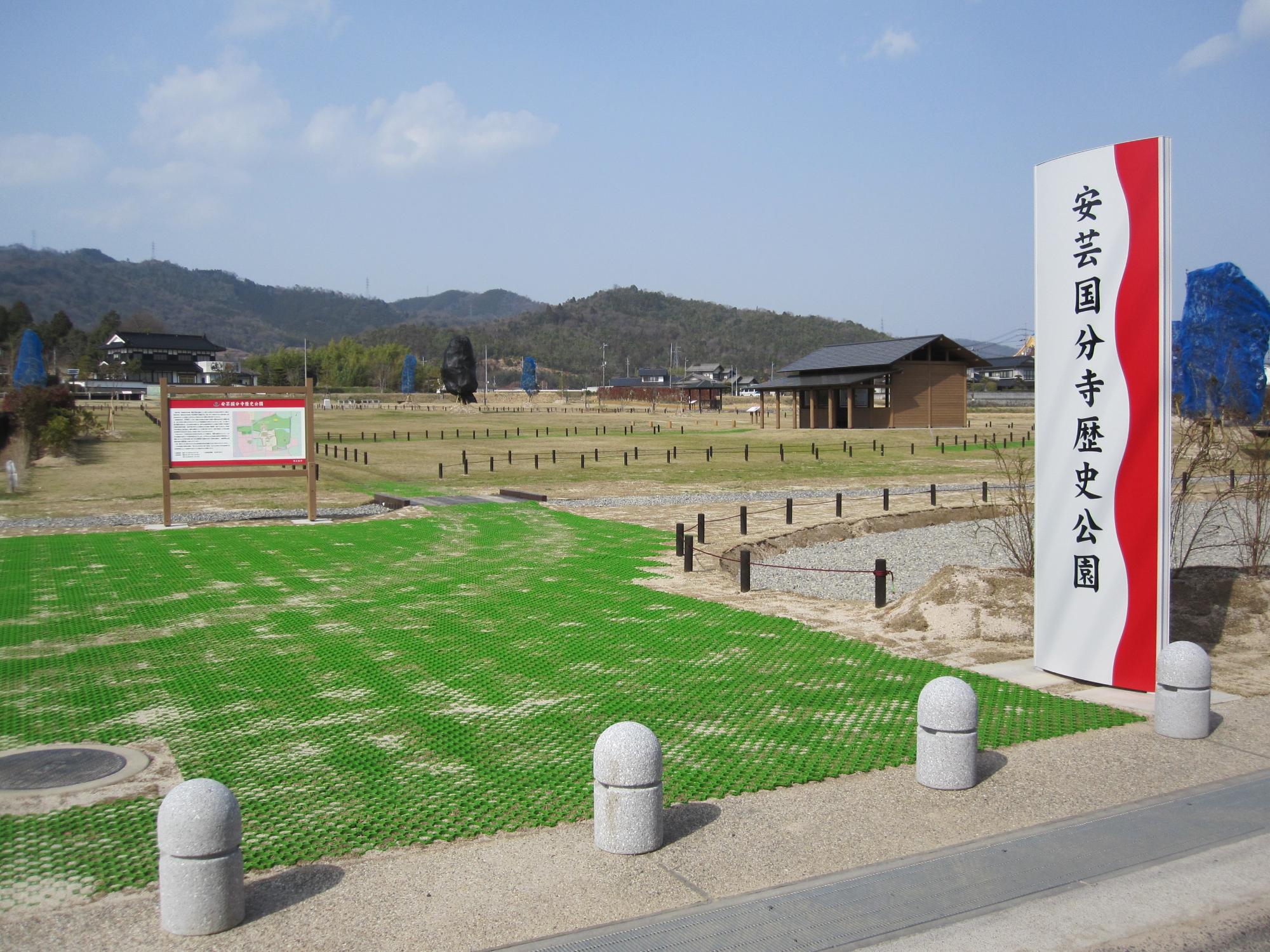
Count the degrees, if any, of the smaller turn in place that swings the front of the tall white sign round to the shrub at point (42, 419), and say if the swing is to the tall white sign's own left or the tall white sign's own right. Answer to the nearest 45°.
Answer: approximately 90° to the tall white sign's own right

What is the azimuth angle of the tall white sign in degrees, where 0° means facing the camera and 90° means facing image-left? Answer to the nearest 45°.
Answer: approximately 45°

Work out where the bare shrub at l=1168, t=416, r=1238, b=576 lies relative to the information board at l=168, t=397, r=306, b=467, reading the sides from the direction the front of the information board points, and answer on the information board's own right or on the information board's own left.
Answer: on the information board's own left

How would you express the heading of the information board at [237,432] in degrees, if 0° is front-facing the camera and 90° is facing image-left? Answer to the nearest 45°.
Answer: approximately 0°

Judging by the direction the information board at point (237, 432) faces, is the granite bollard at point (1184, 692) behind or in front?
in front

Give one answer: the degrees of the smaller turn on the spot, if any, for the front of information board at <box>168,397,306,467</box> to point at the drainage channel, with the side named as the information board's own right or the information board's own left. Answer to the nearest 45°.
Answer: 0° — it already faces it

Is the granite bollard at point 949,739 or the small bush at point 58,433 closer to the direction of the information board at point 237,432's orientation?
the granite bollard

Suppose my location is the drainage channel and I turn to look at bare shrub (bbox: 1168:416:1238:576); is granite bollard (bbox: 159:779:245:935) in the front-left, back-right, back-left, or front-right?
back-left

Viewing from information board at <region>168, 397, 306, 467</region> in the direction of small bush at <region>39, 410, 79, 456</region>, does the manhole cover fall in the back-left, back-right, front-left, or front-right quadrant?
back-left

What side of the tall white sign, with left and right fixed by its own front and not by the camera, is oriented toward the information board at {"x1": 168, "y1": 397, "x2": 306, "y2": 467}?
right

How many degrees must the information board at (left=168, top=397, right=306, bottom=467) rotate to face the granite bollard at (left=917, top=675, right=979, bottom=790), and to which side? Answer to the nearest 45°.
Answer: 0° — it already faces it

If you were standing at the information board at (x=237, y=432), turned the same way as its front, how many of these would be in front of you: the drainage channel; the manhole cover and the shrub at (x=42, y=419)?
2
